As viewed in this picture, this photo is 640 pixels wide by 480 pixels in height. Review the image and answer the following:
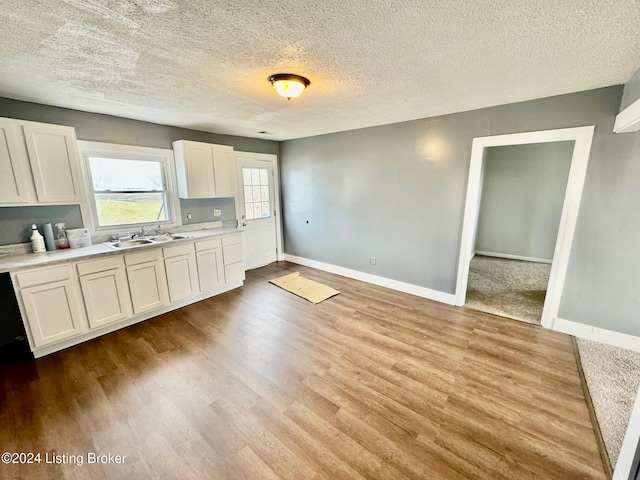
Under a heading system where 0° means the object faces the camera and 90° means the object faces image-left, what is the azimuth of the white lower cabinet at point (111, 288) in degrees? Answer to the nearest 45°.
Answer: approximately 315°

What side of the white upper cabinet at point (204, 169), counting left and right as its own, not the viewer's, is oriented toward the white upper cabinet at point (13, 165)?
right

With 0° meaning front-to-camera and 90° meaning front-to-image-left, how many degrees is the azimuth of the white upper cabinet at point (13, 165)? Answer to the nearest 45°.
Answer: approximately 0°

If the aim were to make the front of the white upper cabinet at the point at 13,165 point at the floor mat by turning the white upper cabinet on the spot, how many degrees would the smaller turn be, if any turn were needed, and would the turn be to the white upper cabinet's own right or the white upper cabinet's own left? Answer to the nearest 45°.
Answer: approximately 90° to the white upper cabinet's own left
